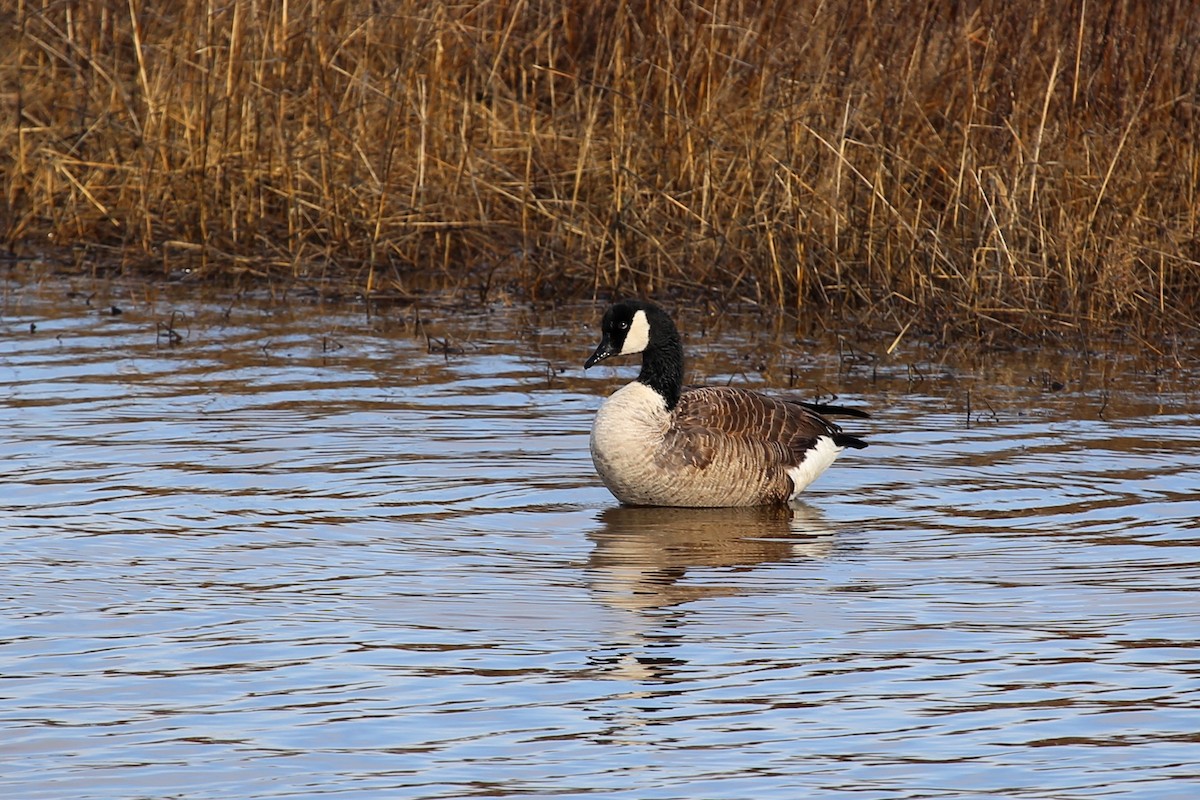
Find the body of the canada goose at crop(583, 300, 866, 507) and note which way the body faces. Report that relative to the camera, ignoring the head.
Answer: to the viewer's left
